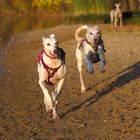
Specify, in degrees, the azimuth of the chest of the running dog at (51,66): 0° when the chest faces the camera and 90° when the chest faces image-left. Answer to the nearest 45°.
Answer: approximately 0°
